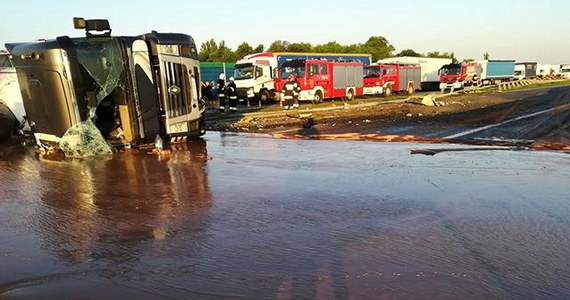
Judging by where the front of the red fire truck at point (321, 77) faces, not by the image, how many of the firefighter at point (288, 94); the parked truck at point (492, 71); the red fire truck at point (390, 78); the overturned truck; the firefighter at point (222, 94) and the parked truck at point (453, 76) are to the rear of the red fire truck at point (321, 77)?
3

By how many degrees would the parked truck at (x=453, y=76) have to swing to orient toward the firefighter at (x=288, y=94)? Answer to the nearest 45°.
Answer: approximately 45° to its left

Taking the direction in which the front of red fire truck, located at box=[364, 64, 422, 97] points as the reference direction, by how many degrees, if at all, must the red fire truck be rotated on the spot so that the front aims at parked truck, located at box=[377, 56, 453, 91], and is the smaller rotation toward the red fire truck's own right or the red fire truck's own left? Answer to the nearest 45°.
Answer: approximately 135° to the red fire truck's own right

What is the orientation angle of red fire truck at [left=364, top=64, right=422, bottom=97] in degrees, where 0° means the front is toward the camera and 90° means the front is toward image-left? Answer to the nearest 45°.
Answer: approximately 45°

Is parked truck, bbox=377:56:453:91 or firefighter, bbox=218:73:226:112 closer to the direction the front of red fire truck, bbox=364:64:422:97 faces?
the firefighter

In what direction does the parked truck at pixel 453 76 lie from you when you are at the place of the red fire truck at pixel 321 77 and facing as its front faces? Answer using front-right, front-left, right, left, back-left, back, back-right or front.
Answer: back

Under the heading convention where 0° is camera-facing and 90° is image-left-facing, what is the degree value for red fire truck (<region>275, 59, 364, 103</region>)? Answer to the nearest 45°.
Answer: approximately 45°

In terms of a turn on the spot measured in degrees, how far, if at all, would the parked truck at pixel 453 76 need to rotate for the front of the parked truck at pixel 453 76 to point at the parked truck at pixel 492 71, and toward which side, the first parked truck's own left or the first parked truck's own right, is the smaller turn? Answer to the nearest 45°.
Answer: approximately 135° to the first parked truck's own right

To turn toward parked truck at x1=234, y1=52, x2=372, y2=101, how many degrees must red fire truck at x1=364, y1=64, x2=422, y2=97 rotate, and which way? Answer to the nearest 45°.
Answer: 0° — it already faces it

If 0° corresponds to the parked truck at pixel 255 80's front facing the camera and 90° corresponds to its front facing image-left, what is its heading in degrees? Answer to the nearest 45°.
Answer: approximately 45°
